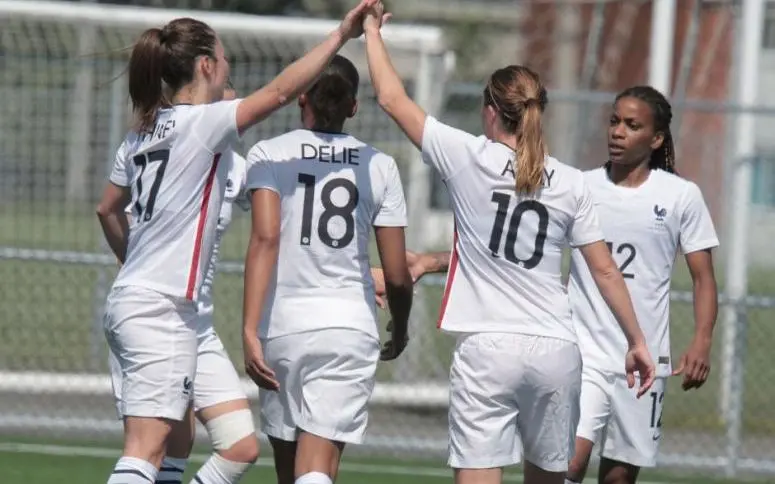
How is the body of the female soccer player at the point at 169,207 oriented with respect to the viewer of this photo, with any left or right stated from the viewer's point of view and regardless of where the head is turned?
facing away from the viewer and to the right of the viewer

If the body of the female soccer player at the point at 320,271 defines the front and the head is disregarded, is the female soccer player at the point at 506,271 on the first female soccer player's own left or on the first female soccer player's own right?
on the first female soccer player's own right

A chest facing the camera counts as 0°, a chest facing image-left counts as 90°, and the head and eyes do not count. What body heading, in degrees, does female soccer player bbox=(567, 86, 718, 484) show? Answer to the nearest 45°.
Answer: approximately 45°

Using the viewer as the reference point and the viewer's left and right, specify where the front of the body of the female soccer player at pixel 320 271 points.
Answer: facing away from the viewer

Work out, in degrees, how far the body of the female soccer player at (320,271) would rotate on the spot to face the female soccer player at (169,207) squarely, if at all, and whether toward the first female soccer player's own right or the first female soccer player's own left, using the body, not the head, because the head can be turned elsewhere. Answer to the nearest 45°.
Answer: approximately 90° to the first female soccer player's own left

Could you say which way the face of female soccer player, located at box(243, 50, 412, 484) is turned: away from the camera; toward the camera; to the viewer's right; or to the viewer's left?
away from the camera

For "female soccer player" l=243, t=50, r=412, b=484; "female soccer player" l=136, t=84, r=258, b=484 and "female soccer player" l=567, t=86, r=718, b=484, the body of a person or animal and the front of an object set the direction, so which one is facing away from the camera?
"female soccer player" l=243, t=50, r=412, b=484

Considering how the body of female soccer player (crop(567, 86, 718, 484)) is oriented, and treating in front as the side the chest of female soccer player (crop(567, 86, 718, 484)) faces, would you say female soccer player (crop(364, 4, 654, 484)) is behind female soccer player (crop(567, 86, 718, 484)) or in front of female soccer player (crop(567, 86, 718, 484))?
in front

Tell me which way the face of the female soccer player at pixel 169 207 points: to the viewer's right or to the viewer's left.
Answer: to the viewer's right
